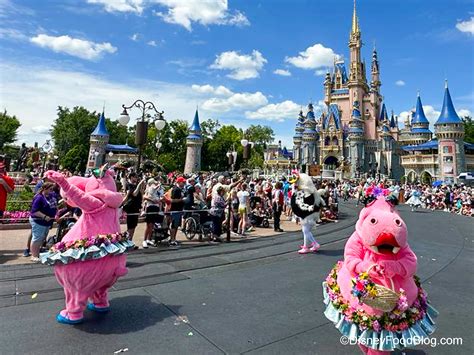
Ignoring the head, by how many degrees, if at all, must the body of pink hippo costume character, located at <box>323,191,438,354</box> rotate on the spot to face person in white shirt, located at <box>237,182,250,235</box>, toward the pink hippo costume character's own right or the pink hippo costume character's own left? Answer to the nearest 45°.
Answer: approximately 135° to the pink hippo costume character's own right

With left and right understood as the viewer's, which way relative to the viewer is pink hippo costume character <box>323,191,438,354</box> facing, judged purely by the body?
facing the viewer

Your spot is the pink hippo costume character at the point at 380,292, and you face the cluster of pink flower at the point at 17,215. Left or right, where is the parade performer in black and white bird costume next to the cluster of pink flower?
right

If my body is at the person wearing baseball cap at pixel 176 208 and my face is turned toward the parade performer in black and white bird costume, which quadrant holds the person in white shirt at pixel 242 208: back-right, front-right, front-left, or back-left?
front-left

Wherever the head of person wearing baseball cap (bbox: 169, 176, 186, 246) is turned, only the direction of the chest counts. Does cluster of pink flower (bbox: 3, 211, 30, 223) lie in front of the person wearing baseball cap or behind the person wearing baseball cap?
behind

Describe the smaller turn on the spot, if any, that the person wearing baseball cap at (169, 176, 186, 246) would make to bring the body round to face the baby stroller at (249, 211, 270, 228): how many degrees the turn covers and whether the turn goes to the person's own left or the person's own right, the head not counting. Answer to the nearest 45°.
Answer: approximately 45° to the person's own left

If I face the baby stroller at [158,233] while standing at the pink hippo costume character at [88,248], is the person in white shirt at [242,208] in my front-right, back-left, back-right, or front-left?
front-right

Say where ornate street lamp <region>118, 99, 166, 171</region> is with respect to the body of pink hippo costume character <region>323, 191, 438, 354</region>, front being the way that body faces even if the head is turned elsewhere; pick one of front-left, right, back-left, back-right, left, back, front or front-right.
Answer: back-right

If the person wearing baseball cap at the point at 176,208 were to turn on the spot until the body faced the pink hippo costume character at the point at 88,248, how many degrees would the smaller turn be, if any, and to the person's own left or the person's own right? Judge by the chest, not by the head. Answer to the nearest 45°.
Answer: approximately 90° to the person's own right

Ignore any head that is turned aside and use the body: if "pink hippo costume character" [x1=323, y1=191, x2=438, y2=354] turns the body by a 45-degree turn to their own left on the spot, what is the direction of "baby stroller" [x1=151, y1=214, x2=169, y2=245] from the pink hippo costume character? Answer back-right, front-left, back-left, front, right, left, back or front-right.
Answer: back

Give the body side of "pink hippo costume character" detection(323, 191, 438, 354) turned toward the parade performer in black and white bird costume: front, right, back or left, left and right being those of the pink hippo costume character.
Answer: back
